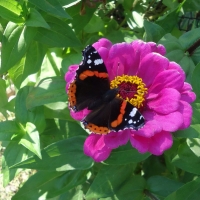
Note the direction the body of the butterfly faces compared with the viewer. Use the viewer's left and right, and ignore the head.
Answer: facing away from the viewer and to the right of the viewer
